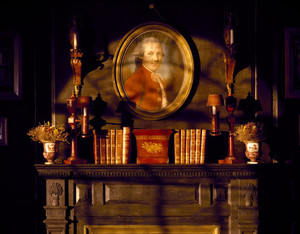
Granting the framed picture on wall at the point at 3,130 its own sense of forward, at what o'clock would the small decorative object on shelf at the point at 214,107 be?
The small decorative object on shelf is roughly at 10 o'clock from the framed picture on wall.

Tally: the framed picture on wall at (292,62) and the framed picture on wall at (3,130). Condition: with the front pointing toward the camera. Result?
2

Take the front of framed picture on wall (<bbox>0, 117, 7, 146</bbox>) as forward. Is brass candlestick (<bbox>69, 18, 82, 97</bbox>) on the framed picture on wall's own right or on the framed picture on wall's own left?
on the framed picture on wall's own left

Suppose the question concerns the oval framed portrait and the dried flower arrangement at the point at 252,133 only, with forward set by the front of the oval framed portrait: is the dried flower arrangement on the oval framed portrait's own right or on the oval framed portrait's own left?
on the oval framed portrait's own left

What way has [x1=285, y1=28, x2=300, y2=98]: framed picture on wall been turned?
toward the camera

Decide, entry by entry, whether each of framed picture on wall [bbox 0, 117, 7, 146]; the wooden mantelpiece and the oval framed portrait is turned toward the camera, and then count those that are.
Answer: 3

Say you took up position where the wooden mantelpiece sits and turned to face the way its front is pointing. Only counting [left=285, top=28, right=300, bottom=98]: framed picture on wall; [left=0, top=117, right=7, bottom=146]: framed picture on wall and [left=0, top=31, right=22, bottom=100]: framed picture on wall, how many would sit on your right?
2

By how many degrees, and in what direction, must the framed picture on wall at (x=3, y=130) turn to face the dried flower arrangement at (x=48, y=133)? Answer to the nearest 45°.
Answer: approximately 45° to its left

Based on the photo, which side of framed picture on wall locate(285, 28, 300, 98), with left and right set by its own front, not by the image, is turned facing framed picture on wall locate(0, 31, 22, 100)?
right

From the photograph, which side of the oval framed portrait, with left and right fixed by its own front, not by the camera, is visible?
front

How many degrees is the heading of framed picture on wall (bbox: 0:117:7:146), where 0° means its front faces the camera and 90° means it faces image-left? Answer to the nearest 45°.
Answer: approximately 0°

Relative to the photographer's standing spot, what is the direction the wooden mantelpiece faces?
facing the viewer
